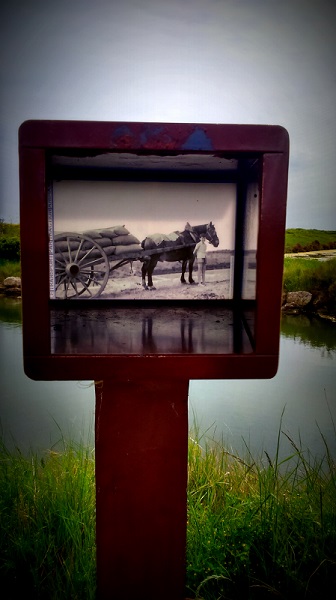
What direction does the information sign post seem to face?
toward the camera

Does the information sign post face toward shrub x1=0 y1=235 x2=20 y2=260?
no

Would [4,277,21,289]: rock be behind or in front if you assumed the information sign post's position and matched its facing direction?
behind

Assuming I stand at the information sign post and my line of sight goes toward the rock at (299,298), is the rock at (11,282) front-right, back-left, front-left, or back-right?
front-left

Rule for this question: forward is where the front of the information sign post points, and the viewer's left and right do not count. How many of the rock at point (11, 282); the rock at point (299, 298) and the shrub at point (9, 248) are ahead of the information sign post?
0

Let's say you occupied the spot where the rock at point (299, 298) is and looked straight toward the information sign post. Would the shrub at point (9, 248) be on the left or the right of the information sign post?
right

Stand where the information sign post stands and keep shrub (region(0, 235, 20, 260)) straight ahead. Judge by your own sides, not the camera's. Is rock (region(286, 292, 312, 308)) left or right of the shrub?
right

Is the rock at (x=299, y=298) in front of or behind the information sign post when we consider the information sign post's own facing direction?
behind
